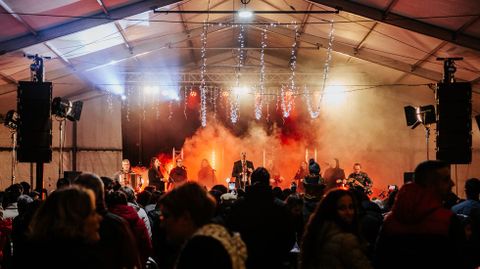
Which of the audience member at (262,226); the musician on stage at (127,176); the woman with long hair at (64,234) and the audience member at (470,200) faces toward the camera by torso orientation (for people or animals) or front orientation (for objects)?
the musician on stage

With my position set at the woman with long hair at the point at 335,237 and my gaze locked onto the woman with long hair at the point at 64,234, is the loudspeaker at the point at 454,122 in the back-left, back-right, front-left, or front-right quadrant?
back-right

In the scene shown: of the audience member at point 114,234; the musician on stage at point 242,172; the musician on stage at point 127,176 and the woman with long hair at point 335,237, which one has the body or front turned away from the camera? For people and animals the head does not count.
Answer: the audience member

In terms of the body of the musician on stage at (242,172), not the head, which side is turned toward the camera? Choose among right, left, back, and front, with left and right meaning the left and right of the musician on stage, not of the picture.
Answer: front

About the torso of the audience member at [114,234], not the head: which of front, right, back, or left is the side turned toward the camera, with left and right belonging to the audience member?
back

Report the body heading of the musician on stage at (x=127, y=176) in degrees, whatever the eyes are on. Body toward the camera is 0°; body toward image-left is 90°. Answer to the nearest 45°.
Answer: approximately 0°

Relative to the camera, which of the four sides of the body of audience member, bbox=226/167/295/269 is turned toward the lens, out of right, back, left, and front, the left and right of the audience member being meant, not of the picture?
back

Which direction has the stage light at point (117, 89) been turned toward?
toward the camera

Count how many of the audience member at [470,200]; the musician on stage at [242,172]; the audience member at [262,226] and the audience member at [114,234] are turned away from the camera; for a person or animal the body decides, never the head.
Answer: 3

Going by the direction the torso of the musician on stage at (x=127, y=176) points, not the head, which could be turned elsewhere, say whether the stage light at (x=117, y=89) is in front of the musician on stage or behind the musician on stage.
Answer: behind

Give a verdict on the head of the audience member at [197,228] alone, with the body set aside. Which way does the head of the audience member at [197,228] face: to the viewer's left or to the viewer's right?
to the viewer's left

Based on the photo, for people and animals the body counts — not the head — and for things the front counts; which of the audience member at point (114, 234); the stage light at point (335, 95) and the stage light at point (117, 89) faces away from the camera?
the audience member

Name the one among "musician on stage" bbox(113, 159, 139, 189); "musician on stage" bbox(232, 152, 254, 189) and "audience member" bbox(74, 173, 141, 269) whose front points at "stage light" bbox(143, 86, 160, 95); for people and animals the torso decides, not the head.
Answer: the audience member

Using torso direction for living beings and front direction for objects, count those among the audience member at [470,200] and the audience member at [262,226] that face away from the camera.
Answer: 2
